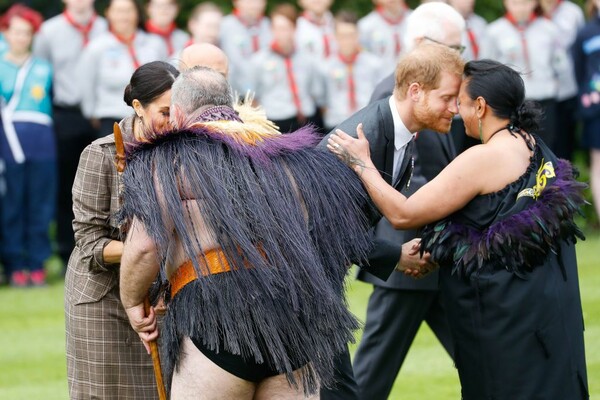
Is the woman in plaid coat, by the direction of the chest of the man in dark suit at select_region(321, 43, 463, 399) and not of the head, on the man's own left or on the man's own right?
on the man's own right

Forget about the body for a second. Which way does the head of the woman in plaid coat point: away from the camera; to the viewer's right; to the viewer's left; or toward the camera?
to the viewer's right
